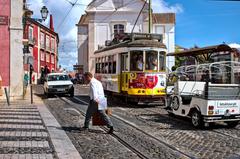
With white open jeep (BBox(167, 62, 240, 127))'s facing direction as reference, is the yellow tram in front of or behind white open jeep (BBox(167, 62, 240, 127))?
in front

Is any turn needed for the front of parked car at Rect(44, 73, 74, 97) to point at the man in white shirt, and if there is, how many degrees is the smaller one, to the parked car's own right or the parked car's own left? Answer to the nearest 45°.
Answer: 0° — it already faces them

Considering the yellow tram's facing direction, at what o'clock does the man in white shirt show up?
The man in white shirt is roughly at 2 o'clock from the yellow tram.

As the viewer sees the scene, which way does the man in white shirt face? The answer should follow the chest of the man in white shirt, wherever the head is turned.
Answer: to the viewer's left

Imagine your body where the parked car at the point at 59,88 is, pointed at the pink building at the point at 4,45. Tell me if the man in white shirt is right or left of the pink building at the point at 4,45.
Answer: left

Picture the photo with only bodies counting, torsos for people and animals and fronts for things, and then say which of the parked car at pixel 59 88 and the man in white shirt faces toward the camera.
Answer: the parked car

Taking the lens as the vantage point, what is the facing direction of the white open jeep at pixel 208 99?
facing away from the viewer and to the left of the viewer

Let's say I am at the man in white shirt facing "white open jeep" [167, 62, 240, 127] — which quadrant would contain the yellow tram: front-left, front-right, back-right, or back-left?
front-left

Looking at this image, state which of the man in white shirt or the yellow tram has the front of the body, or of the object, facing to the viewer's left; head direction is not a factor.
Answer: the man in white shirt

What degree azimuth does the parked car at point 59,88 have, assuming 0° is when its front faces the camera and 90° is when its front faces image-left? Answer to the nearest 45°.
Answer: approximately 0°
